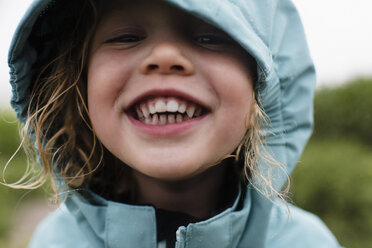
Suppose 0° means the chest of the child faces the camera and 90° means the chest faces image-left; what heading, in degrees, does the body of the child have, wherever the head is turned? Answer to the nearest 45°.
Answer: approximately 0°
